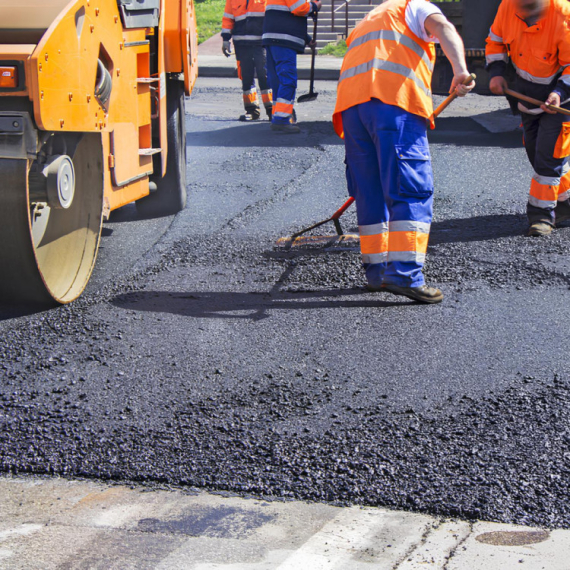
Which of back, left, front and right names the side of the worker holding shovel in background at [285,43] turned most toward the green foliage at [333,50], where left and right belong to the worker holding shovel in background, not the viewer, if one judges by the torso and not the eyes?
left

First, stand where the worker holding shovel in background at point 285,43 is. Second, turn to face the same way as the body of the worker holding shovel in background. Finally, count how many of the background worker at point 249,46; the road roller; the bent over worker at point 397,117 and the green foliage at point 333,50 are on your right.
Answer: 2

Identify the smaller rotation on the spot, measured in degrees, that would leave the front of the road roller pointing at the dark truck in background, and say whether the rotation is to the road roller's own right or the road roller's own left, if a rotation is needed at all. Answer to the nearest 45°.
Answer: approximately 180°

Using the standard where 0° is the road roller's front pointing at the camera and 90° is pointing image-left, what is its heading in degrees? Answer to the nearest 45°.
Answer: approximately 45°

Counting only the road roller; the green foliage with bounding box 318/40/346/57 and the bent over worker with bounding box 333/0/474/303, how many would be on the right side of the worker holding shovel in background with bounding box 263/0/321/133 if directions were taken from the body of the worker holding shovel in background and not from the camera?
2

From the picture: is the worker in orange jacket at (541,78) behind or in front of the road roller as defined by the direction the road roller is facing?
behind

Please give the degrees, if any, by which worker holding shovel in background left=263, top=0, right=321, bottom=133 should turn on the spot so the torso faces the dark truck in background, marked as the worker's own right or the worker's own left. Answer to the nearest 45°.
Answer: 0° — they already face it
